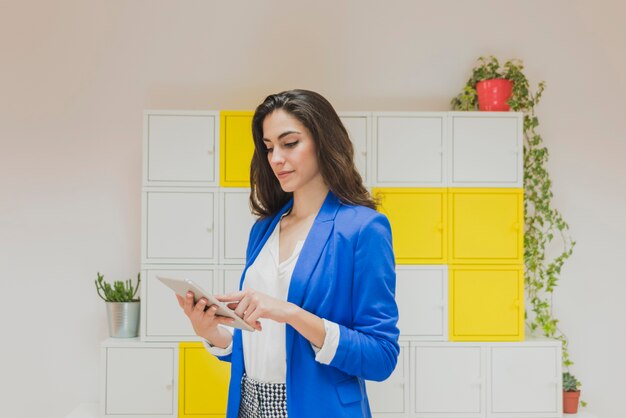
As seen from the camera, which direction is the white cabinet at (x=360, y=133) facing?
toward the camera

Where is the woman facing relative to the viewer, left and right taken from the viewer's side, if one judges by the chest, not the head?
facing the viewer and to the left of the viewer

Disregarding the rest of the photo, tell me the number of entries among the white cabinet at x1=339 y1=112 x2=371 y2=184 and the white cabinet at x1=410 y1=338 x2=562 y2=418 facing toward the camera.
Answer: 2

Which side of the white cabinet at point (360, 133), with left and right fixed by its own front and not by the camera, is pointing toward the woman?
front

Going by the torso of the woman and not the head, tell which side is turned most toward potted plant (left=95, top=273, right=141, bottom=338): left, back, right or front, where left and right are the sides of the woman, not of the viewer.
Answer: right

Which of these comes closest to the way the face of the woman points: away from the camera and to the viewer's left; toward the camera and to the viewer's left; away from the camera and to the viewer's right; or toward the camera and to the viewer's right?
toward the camera and to the viewer's left

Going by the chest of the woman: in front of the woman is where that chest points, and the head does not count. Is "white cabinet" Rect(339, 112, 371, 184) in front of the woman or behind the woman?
behind

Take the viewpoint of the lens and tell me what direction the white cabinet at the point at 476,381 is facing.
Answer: facing the viewer
